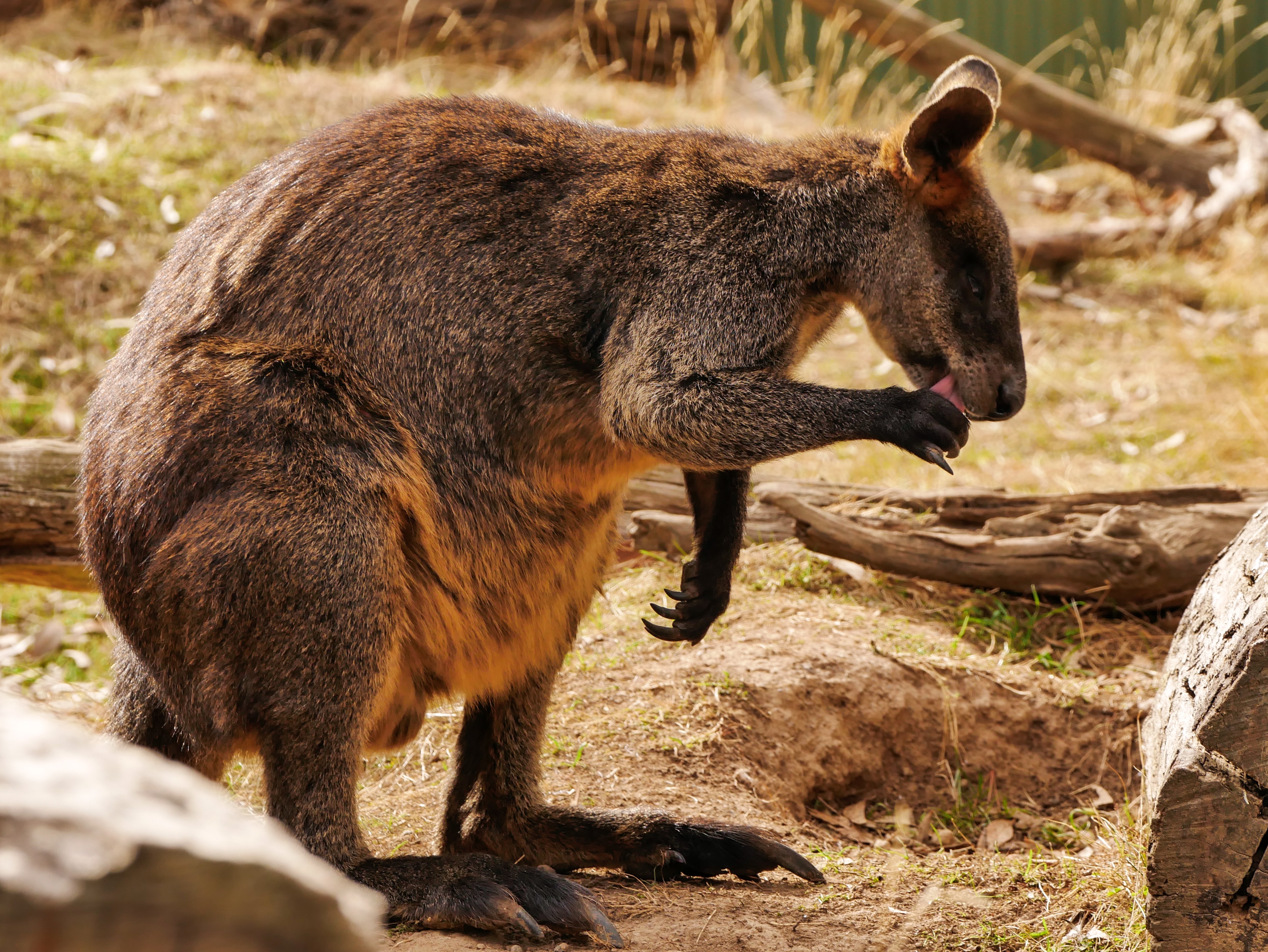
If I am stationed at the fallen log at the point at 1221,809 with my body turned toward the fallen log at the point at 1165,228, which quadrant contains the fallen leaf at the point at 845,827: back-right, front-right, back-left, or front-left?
front-left

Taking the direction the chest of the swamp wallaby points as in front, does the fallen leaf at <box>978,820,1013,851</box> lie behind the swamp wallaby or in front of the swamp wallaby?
in front

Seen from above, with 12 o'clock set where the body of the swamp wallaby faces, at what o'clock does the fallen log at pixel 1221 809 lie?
The fallen log is roughly at 1 o'clock from the swamp wallaby.

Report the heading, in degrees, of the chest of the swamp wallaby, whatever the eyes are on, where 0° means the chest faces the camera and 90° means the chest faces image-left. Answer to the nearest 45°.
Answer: approximately 270°

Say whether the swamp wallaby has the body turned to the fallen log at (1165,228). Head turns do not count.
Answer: no

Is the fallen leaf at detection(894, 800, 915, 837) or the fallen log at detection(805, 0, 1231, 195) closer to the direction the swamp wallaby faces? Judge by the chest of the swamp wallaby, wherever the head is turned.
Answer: the fallen leaf
